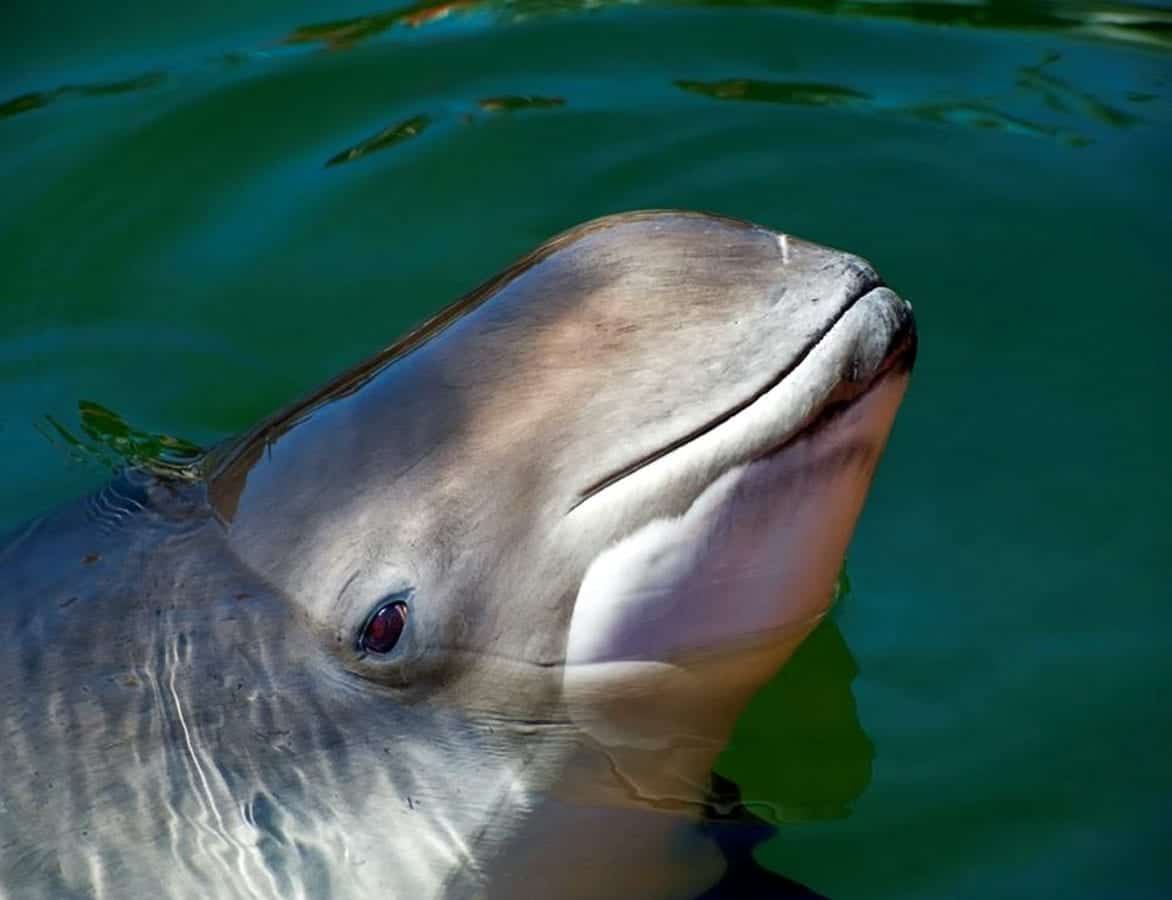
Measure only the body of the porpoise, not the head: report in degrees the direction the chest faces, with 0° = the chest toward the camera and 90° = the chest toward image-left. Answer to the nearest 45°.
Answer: approximately 270°
